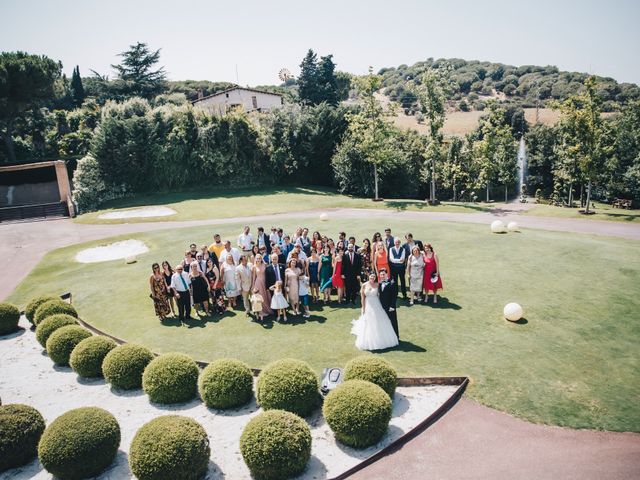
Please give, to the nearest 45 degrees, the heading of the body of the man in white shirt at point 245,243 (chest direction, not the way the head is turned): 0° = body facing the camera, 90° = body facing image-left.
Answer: approximately 0°

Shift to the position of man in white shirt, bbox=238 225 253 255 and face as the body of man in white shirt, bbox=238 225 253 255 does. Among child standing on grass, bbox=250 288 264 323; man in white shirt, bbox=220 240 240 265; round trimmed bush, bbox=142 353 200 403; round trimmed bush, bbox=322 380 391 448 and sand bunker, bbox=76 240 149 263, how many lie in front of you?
4

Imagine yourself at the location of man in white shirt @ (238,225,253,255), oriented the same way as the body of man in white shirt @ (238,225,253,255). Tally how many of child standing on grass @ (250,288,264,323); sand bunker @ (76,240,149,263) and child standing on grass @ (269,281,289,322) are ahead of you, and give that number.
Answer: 2

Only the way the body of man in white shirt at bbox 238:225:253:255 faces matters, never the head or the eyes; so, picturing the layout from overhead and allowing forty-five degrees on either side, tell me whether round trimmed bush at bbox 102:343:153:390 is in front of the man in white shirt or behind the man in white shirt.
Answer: in front

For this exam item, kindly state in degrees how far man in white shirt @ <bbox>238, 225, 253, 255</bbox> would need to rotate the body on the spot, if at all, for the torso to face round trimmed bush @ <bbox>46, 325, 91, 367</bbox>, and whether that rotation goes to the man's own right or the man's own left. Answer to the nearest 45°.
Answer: approximately 45° to the man's own right

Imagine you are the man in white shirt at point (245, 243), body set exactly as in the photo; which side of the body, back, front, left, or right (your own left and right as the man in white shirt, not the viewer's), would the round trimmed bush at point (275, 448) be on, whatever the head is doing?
front

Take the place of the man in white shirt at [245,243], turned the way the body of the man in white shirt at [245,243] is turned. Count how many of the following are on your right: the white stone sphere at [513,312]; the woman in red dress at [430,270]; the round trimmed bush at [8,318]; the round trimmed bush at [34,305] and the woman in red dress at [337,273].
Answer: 2

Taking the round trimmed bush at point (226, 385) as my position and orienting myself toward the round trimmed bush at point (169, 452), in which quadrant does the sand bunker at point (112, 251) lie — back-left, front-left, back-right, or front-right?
back-right

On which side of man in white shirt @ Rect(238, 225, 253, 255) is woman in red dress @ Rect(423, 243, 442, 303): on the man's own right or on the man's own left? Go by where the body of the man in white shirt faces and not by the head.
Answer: on the man's own left

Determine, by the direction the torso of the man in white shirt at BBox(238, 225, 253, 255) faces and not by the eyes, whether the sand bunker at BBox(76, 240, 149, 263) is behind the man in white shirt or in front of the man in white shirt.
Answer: behind

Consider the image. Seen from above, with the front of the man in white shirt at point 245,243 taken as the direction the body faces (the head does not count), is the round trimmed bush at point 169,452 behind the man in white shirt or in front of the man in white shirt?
in front

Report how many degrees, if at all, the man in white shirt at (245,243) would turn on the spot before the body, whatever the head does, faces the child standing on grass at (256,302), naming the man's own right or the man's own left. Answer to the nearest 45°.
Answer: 0° — they already face them

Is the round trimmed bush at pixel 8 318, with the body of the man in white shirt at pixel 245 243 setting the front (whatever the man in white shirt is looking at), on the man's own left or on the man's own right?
on the man's own right

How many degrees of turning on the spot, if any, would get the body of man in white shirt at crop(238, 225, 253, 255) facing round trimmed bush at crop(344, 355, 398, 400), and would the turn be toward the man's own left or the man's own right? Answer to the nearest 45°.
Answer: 0° — they already face it

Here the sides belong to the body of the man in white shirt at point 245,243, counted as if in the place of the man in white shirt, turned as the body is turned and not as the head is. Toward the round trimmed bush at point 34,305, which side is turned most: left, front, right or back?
right

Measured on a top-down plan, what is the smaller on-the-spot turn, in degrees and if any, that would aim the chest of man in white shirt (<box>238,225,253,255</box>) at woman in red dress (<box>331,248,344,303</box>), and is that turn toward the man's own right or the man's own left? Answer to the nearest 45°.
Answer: approximately 45° to the man's own left

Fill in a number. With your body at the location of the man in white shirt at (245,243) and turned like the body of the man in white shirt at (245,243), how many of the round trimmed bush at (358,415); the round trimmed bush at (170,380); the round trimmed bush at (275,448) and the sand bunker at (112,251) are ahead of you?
3
